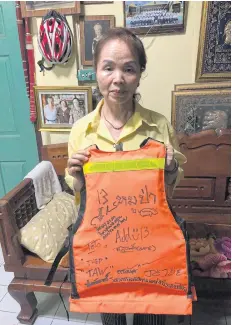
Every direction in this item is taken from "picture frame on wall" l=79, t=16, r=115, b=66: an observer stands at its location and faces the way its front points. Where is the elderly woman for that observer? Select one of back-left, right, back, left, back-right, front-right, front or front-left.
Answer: front

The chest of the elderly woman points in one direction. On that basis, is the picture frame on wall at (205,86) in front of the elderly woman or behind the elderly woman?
behind

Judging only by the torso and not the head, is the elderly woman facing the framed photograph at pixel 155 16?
no

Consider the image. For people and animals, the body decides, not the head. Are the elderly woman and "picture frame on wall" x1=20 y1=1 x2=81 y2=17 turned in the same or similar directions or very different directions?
same or similar directions

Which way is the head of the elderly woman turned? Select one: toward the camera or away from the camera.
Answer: toward the camera

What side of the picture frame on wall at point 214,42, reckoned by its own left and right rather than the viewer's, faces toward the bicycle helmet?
right

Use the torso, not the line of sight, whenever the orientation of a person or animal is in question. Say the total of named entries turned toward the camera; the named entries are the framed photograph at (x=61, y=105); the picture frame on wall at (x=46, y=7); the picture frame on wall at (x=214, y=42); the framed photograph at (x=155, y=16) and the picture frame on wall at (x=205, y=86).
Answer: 5

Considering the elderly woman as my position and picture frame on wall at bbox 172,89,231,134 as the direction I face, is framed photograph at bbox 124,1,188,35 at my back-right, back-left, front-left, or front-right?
front-left

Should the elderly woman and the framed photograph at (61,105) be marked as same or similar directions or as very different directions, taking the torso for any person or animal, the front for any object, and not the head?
same or similar directions

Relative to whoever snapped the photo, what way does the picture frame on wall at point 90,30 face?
facing the viewer

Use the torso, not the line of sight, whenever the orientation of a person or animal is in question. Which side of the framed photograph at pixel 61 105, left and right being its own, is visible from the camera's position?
front
